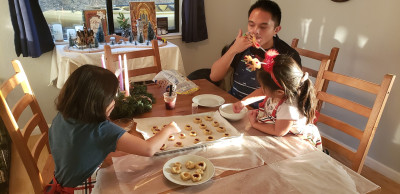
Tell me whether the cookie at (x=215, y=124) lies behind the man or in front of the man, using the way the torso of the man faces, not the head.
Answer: in front

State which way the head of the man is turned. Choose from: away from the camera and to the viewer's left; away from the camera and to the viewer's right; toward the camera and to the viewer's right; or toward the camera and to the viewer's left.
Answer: toward the camera and to the viewer's left

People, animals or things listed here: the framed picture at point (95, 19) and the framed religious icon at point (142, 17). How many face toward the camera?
2

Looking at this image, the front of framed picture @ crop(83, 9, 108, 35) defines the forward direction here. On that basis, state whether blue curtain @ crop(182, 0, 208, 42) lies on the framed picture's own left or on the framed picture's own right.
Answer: on the framed picture's own left

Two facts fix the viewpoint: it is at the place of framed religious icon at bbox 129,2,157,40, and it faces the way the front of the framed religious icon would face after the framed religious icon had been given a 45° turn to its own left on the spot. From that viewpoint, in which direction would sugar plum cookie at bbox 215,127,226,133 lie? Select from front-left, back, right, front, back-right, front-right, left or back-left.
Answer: front-right

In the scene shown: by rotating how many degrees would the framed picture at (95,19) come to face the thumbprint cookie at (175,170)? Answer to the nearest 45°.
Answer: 0° — it already faces it

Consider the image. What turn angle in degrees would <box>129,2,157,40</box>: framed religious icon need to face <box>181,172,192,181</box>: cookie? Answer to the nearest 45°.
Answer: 0° — it already faces it

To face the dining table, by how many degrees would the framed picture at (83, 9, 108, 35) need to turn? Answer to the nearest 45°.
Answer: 0° — it already faces it

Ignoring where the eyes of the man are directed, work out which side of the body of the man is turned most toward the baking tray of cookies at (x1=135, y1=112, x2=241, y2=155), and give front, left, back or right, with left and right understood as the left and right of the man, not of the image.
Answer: front

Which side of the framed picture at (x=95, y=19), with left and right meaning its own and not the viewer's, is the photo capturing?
front

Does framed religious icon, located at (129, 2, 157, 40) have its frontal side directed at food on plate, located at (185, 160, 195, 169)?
yes

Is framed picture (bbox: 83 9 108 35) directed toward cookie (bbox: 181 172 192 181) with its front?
yes

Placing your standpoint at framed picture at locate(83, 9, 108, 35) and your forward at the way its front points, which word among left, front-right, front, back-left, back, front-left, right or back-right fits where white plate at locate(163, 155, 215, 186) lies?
front

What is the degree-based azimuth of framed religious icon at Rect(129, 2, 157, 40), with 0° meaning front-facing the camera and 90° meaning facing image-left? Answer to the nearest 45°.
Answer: approximately 0°
